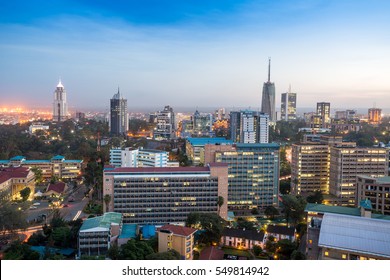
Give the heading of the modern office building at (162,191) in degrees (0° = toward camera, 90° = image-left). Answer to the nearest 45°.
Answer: approximately 0°

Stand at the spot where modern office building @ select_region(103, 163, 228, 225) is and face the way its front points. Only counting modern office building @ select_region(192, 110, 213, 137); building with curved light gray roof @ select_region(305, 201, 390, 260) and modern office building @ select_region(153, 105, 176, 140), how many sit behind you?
2

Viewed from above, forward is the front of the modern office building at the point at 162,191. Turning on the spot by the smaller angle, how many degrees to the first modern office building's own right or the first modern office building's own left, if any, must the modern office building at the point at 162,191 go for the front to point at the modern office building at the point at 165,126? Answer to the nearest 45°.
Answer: approximately 180°

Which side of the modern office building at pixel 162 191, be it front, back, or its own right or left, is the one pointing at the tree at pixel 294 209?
left

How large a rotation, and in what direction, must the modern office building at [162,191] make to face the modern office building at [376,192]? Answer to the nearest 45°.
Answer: approximately 90° to its left

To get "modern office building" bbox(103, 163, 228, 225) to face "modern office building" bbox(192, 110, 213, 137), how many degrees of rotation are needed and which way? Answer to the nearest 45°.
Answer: approximately 180°

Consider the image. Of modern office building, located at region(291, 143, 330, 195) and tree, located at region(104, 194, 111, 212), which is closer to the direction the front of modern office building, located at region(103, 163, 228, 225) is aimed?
the tree

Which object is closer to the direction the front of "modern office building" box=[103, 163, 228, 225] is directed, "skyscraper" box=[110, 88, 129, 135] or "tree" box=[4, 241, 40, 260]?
the tree

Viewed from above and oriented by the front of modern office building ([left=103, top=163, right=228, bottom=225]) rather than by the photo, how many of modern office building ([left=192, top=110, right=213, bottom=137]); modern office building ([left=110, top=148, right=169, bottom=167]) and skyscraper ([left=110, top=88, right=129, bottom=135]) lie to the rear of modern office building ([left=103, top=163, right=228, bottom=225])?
3

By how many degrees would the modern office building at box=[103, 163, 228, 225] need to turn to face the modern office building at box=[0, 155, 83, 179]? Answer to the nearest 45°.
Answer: approximately 135° to its right

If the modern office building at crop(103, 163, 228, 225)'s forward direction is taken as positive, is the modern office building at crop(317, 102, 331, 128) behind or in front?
behind

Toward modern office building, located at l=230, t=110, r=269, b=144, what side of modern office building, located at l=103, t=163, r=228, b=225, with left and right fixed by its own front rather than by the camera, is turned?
back

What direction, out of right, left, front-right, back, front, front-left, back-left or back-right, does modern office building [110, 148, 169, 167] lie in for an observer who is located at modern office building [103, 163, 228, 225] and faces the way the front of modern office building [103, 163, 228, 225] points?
back

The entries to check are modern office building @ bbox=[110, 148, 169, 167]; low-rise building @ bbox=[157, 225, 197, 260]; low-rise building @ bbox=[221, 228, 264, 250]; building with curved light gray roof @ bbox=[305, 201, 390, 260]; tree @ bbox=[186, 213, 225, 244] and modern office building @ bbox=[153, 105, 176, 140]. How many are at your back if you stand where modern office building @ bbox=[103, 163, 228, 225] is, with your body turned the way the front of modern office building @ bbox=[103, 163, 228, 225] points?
2

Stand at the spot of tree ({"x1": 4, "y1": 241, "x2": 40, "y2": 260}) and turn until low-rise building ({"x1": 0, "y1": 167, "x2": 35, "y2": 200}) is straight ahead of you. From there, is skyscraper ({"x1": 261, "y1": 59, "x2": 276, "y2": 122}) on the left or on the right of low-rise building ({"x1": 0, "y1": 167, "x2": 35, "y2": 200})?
right
